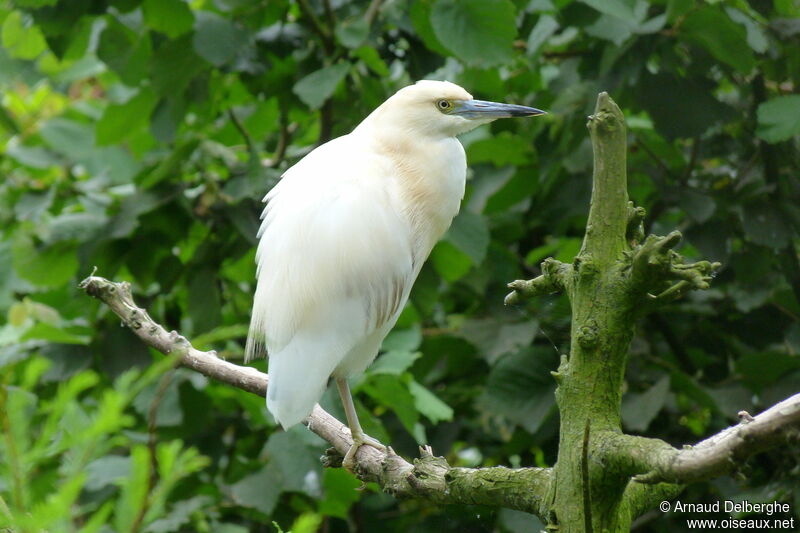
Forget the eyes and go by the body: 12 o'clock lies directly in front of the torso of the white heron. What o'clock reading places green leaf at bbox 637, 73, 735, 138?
The green leaf is roughly at 11 o'clock from the white heron.

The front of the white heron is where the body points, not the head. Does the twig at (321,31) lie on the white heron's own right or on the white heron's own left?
on the white heron's own left

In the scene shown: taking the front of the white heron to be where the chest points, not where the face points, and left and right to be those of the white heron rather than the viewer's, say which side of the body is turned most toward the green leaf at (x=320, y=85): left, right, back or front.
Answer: left

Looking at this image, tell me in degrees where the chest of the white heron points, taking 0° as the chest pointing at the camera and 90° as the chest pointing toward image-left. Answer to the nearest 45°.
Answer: approximately 270°

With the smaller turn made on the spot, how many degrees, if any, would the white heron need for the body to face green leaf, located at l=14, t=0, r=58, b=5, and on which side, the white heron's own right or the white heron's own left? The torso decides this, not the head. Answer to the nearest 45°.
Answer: approximately 135° to the white heron's own left

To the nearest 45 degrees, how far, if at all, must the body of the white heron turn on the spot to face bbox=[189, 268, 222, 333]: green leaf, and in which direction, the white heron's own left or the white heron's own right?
approximately 135° to the white heron's own left

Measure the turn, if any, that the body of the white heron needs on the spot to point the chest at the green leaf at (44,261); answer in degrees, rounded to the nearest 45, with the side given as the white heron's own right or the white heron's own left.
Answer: approximately 135° to the white heron's own left
